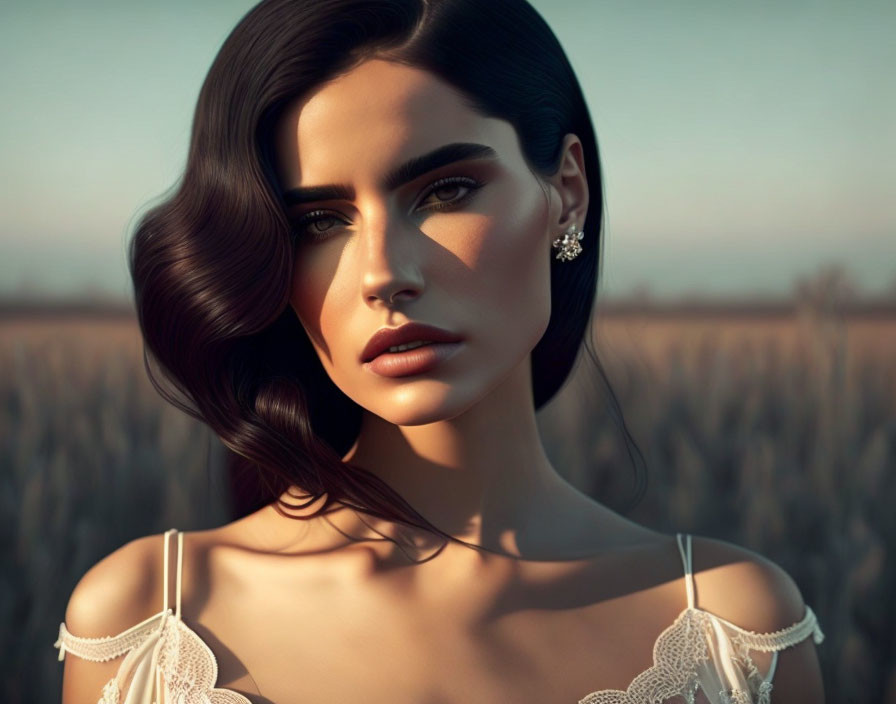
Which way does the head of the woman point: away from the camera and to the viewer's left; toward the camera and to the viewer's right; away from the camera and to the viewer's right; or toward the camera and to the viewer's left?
toward the camera and to the viewer's left

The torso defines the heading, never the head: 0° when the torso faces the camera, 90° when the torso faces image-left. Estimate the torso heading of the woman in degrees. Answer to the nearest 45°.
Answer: approximately 0°
